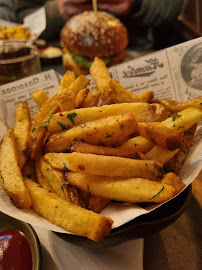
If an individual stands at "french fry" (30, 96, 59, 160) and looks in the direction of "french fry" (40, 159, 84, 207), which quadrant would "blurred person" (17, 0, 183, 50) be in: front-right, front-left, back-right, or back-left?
back-left

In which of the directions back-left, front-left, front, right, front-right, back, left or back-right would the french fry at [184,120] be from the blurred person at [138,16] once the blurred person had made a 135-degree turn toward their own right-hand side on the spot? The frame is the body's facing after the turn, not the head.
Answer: back-left

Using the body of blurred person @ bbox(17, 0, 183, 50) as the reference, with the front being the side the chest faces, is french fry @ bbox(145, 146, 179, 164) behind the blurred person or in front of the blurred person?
in front

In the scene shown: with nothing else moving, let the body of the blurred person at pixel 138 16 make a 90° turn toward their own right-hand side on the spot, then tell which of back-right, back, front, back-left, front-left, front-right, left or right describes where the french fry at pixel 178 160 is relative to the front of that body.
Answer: left

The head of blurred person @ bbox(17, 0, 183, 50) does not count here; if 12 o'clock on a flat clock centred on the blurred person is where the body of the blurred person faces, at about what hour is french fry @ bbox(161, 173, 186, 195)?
The french fry is roughly at 12 o'clock from the blurred person.

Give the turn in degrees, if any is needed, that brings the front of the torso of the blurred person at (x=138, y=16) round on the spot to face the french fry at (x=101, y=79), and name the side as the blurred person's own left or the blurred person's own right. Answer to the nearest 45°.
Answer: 0° — they already face it

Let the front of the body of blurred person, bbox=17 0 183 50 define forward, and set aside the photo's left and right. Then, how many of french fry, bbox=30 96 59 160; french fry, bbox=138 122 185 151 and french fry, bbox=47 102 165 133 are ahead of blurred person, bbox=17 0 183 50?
3

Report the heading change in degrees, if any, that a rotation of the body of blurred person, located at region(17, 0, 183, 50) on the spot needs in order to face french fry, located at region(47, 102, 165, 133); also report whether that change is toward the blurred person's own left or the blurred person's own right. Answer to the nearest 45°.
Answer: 0° — they already face it

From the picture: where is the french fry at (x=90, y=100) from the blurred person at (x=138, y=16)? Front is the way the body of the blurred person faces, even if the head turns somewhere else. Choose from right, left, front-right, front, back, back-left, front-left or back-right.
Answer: front

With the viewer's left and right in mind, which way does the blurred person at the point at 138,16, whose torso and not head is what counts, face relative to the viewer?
facing the viewer

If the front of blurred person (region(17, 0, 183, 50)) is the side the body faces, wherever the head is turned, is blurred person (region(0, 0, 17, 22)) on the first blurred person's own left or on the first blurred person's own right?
on the first blurred person's own right

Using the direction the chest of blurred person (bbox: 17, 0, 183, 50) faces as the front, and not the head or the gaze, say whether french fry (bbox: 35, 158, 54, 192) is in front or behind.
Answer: in front

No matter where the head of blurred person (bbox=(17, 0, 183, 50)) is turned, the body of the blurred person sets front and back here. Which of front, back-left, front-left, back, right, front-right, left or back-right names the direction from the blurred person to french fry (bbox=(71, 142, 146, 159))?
front
